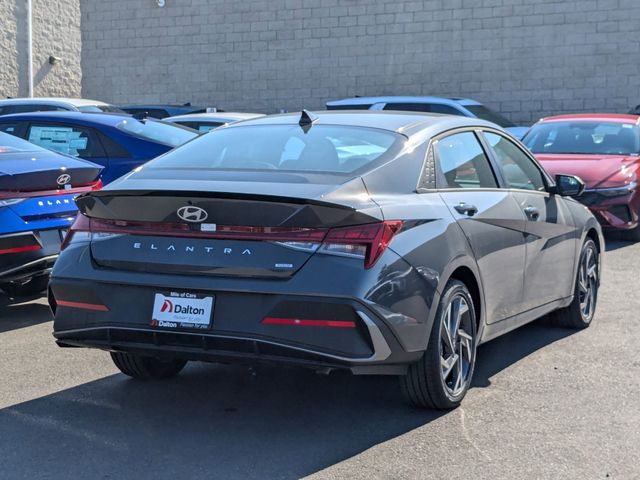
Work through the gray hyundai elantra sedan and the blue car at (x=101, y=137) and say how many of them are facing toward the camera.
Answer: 0

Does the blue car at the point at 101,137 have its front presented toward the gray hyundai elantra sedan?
no

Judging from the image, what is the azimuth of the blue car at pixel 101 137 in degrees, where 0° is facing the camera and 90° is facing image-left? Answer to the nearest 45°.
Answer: approximately 135°

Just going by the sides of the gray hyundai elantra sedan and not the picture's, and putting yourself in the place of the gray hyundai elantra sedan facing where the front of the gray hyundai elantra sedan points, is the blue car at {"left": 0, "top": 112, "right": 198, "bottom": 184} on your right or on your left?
on your left

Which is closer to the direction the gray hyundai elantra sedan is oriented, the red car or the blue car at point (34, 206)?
the red car

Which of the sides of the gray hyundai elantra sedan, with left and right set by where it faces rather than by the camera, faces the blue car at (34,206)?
left

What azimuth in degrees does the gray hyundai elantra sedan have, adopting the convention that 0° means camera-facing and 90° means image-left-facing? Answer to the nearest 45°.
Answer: approximately 225°

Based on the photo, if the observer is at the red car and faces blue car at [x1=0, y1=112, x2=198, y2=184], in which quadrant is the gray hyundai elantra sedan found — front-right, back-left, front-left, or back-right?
front-left

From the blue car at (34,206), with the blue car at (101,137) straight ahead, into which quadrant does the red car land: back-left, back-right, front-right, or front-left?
front-right

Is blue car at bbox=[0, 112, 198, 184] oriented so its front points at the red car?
no
